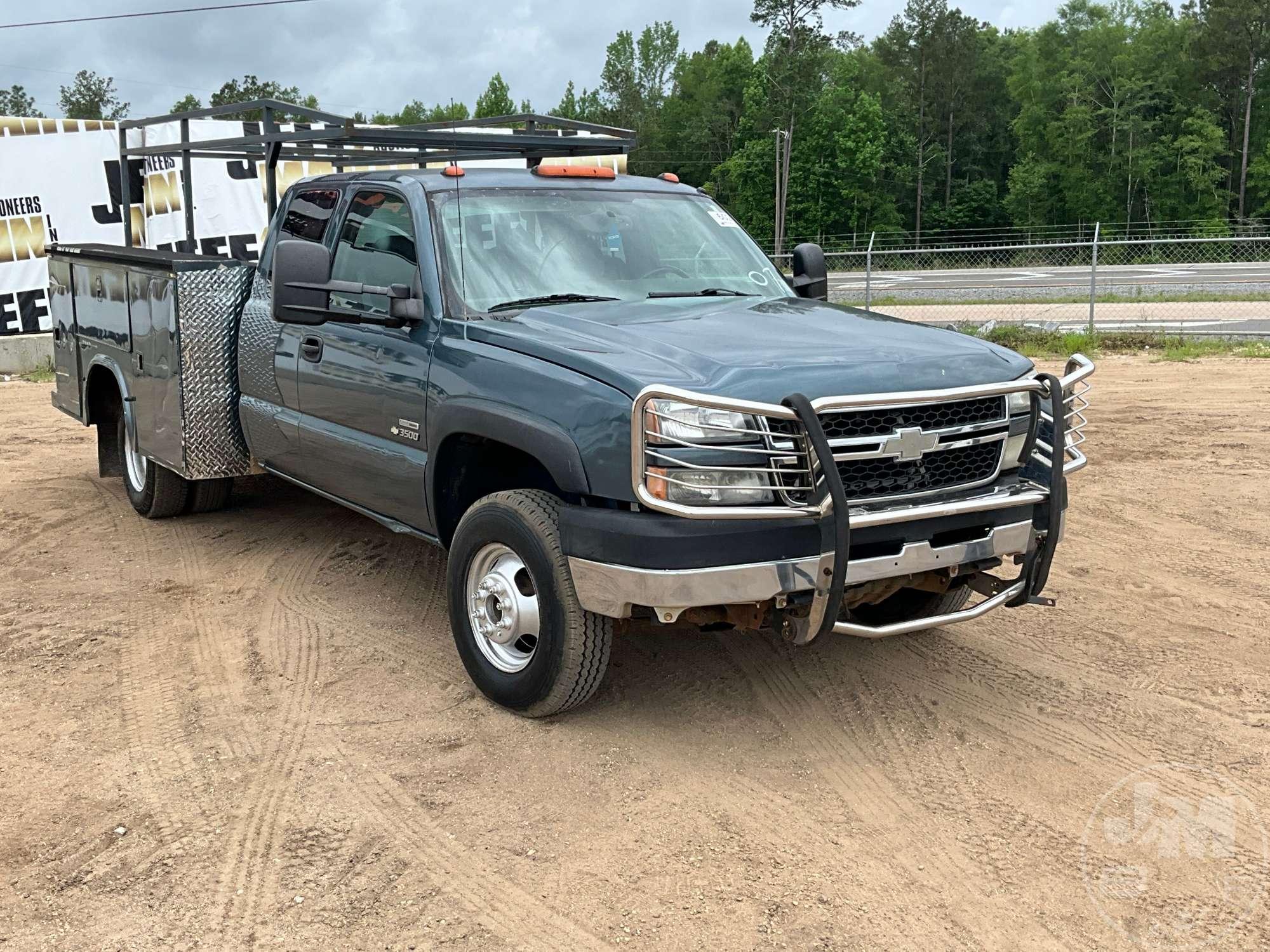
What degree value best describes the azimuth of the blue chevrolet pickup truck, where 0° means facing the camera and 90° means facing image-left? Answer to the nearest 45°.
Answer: approximately 315°

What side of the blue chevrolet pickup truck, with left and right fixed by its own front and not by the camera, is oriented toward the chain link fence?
left

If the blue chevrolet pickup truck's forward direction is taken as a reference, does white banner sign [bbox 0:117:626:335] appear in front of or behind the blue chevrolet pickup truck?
behind

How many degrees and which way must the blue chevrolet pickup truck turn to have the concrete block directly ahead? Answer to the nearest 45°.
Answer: approximately 180°

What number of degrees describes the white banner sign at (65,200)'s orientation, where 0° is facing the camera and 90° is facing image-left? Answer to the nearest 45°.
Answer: approximately 0°
